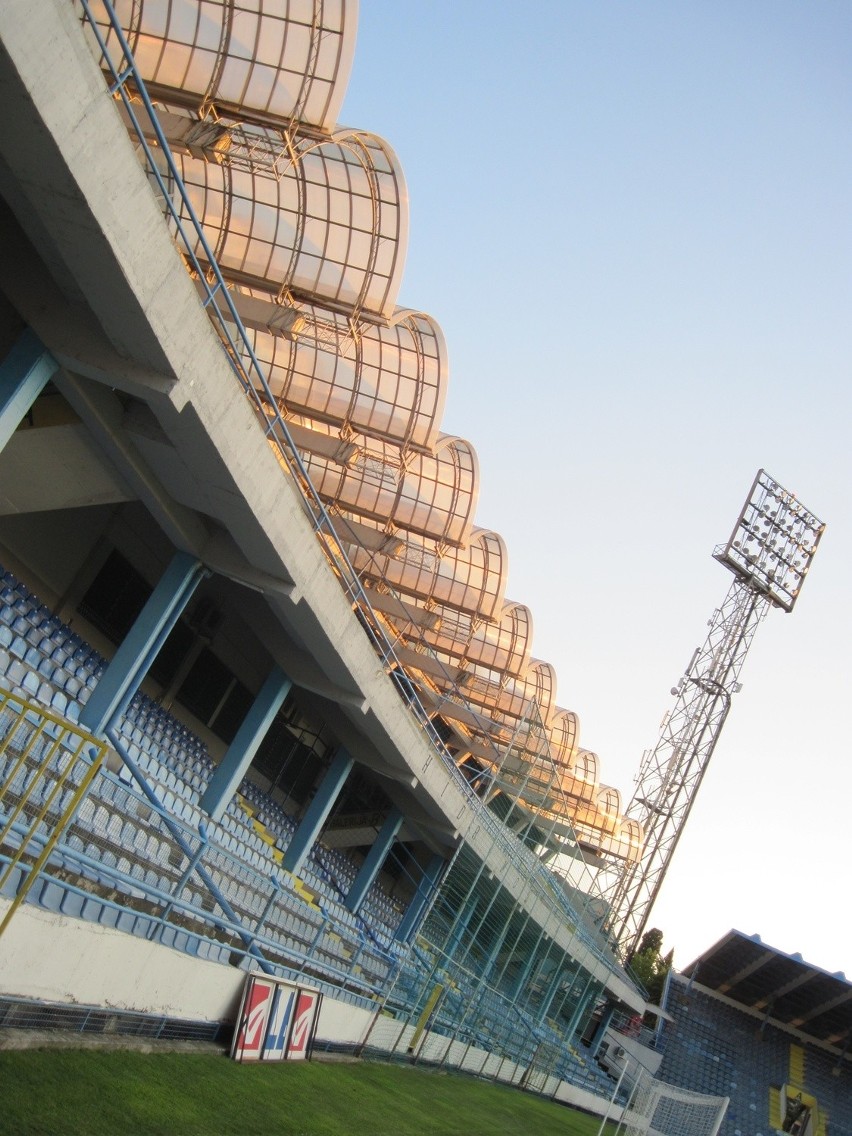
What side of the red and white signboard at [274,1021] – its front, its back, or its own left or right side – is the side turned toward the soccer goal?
left

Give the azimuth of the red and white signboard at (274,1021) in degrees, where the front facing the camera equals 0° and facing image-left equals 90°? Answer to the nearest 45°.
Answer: approximately 315°

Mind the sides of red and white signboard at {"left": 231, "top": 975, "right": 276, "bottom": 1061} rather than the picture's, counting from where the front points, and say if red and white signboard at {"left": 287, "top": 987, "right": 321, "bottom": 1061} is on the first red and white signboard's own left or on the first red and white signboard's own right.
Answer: on the first red and white signboard's own left

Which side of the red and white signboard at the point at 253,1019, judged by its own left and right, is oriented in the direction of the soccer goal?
left
